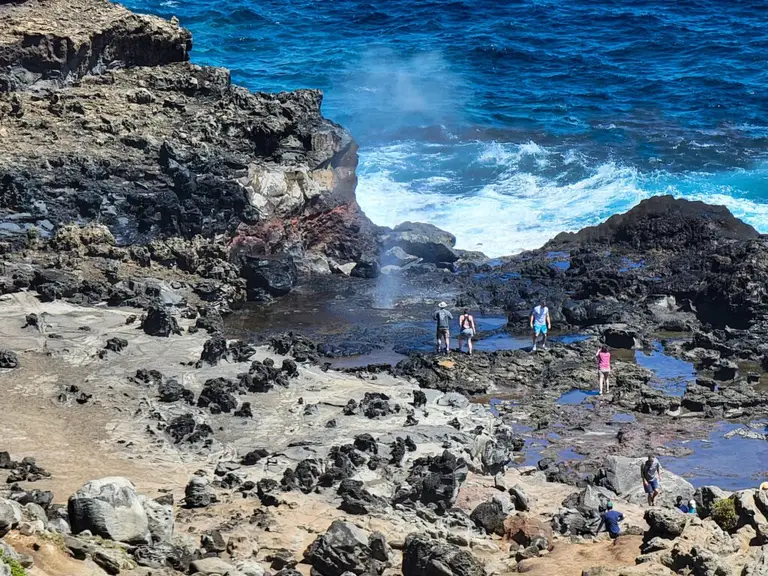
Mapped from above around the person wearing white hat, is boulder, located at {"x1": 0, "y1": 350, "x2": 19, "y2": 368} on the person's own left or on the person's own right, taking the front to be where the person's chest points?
on the person's own left

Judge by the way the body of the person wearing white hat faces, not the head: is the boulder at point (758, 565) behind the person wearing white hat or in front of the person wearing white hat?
behind

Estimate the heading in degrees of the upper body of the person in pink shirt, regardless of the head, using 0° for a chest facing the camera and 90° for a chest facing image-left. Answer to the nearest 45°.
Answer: approximately 180°

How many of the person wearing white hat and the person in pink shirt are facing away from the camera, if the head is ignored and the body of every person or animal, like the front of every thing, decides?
2

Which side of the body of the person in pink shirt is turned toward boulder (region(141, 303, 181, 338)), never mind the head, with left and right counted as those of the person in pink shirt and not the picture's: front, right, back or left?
left

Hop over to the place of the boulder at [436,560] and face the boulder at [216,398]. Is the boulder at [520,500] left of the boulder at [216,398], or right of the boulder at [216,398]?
right
